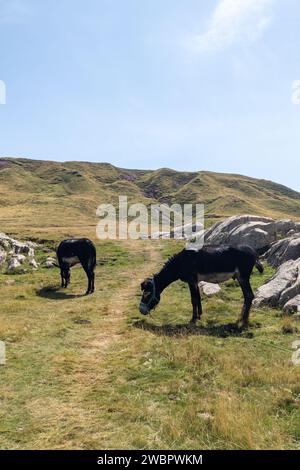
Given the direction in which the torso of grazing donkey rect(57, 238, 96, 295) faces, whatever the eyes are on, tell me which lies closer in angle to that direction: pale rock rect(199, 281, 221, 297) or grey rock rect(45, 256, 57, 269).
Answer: the grey rock

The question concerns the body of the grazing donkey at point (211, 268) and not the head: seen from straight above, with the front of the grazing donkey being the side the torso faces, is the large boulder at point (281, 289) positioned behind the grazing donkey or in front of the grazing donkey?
behind

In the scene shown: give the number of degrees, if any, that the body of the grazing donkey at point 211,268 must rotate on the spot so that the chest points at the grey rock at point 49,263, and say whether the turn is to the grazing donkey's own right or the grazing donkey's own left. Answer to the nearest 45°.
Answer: approximately 45° to the grazing donkey's own right

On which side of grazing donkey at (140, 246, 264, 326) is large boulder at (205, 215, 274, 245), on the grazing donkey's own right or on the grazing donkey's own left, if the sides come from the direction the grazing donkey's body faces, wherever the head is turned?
on the grazing donkey's own right

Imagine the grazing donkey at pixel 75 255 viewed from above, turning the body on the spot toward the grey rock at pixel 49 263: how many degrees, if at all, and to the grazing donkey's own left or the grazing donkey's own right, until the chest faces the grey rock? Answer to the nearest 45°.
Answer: approximately 45° to the grazing donkey's own right

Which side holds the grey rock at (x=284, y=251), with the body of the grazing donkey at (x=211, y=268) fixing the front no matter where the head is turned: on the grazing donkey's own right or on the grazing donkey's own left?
on the grazing donkey's own right

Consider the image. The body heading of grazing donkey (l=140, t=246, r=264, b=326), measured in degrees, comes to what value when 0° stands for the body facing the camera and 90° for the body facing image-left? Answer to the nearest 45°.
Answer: approximately 90°

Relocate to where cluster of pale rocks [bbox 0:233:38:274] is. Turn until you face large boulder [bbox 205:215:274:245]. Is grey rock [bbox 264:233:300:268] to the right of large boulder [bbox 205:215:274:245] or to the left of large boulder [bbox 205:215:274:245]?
right

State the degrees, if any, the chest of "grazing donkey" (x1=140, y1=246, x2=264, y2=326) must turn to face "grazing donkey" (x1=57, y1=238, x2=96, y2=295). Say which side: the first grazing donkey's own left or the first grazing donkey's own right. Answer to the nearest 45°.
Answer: approximately 45° to the first grazing donkey's own right

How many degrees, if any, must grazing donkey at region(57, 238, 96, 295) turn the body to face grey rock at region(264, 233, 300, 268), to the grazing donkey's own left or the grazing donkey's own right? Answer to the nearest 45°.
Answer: approximately 135° to the grazing donkey's own right

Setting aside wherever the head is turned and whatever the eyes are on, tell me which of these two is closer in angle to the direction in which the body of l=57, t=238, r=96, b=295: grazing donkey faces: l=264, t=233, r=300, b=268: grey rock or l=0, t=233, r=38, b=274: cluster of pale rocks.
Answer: the cluster of pale rocks
